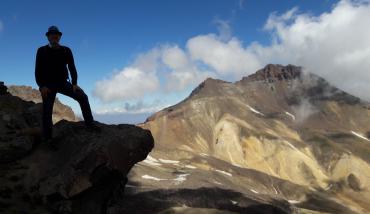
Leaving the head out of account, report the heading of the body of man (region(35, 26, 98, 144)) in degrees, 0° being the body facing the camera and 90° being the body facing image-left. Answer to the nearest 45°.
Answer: approximately 0°
